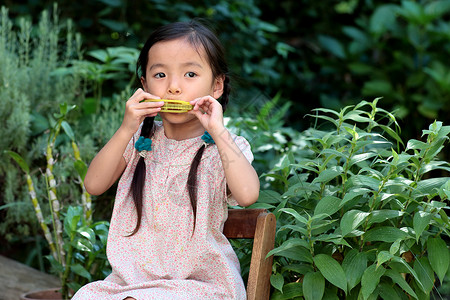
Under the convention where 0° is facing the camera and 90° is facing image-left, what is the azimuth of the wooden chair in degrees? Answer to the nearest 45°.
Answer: approximately 45°

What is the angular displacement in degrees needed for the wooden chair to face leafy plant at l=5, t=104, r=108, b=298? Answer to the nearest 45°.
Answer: approximately 90° to its right

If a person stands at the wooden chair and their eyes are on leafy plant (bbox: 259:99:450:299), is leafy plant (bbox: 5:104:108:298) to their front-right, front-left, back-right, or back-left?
back-left

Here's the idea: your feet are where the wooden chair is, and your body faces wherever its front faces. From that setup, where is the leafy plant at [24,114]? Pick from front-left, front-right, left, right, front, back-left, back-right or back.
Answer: right
